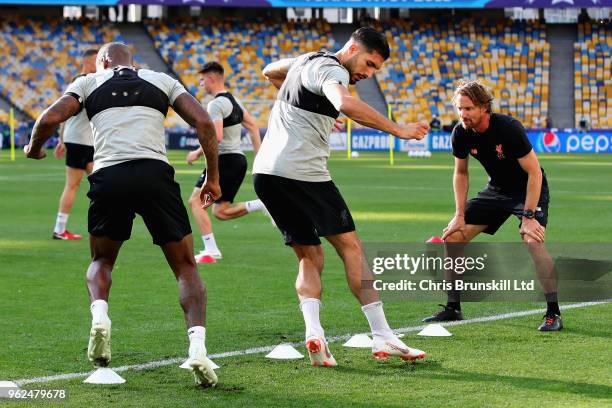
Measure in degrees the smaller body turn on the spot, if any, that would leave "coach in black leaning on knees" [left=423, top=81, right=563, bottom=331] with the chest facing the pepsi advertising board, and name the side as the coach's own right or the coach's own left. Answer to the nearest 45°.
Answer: approximately 135° to the coach's own right

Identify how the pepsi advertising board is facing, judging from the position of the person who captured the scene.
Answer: facing the viewer

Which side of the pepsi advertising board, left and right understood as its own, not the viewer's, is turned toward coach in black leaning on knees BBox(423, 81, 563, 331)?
front

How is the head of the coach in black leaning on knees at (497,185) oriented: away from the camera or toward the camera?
toward the camera

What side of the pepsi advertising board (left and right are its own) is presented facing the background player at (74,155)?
front

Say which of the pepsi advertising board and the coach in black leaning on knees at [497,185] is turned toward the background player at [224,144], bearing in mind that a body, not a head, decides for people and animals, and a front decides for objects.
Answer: the pepsi advertising board

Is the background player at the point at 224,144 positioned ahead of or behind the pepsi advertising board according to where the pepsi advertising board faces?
ahead

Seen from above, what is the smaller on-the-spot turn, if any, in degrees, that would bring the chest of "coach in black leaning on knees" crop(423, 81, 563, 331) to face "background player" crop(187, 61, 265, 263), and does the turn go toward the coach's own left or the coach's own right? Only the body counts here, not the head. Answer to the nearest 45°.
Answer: approximately 90° to the coach's own right

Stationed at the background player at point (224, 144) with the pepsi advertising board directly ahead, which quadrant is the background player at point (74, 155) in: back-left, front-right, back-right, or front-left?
front-left

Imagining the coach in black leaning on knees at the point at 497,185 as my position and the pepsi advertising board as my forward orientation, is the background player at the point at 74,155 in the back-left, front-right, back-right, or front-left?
front-left

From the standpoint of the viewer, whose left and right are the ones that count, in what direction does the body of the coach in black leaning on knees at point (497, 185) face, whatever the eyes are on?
facing the viewer and to the left of the viewer
